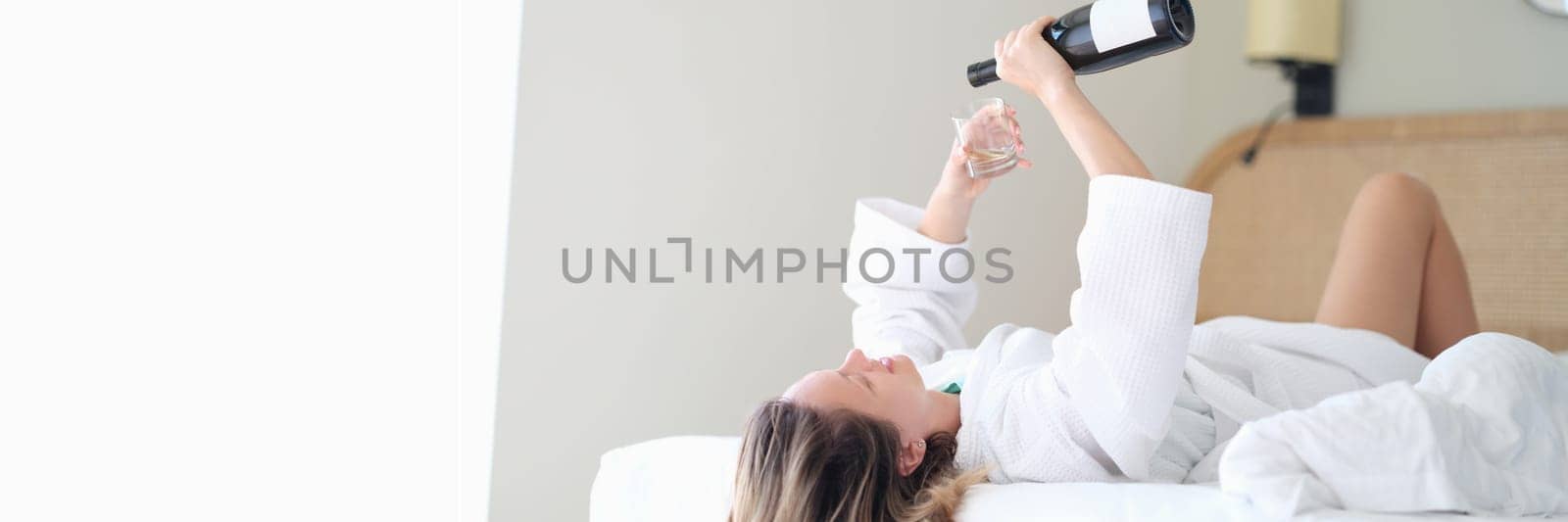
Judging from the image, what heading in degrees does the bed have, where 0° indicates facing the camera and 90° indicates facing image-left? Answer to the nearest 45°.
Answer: approximately 45°
